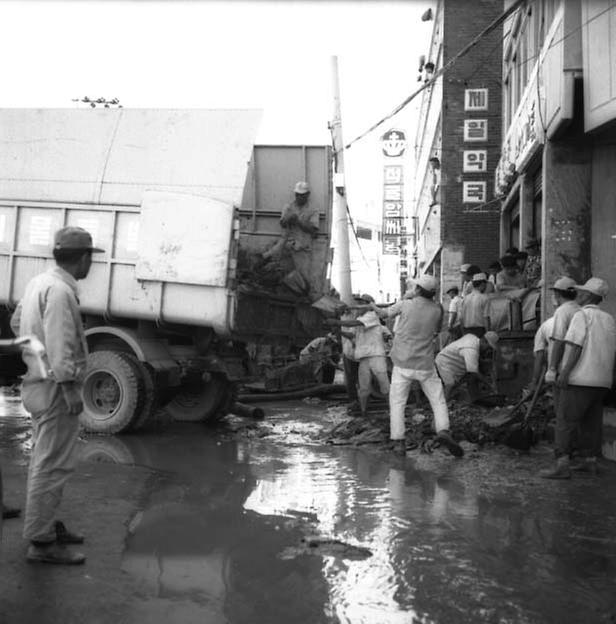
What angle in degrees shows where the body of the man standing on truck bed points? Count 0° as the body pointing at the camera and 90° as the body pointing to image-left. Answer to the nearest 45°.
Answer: approximately 45°

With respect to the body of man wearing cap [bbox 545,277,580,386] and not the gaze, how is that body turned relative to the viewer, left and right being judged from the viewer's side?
facing to the left of the viewer

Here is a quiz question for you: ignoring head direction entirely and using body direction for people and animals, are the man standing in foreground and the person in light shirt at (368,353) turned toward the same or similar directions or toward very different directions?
very different directions

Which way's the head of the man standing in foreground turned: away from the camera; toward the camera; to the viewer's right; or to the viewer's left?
to the viewer's right

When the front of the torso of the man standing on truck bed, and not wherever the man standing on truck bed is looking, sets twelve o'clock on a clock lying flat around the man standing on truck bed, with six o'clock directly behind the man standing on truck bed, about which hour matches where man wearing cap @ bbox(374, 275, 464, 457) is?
The man wearing cap is roughly at 11 o'clock from the man standing on truck bed.

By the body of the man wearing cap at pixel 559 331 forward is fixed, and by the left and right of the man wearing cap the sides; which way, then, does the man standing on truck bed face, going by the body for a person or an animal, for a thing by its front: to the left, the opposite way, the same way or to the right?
to the left
